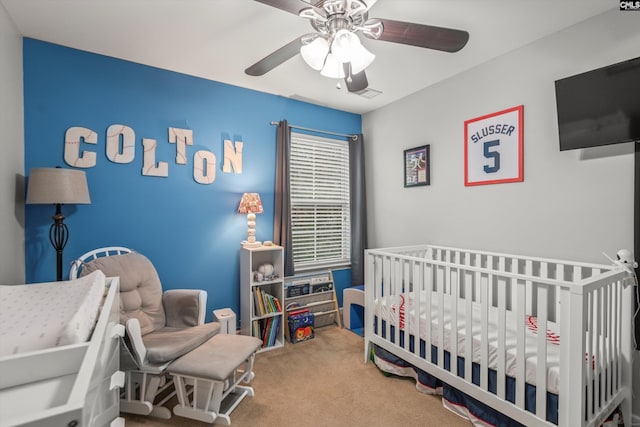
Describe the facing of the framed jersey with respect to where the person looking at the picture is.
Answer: facing the viewer and to the left of the viewer

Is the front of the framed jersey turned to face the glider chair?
yes

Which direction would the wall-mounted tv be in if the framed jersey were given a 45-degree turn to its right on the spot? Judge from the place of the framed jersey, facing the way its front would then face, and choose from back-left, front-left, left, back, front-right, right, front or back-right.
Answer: back-left

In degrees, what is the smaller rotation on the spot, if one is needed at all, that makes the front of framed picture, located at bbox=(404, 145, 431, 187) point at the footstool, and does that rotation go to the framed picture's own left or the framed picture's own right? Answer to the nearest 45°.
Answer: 0° — it already faces it

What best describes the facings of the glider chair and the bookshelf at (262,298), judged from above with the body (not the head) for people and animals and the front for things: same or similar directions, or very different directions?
same or similar directions

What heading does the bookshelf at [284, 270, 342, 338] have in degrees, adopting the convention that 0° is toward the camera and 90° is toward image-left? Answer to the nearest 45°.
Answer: approximately 315°

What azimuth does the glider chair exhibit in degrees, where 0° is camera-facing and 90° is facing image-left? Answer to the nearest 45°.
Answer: approximately 315°

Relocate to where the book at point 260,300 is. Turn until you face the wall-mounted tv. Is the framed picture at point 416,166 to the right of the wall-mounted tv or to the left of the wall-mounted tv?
left

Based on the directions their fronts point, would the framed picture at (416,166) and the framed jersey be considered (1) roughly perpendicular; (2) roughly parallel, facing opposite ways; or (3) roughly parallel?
roughly parallel

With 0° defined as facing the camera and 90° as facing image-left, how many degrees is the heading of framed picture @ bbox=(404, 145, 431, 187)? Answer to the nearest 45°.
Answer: approximately 45°

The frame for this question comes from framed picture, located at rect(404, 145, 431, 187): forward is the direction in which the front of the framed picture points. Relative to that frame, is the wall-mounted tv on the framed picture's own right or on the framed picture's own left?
on the framed picture's own left

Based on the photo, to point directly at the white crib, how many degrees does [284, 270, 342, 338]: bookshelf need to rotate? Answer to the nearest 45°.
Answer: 0° — it already faces it

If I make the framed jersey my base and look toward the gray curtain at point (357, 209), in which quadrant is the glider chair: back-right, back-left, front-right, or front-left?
front-left
